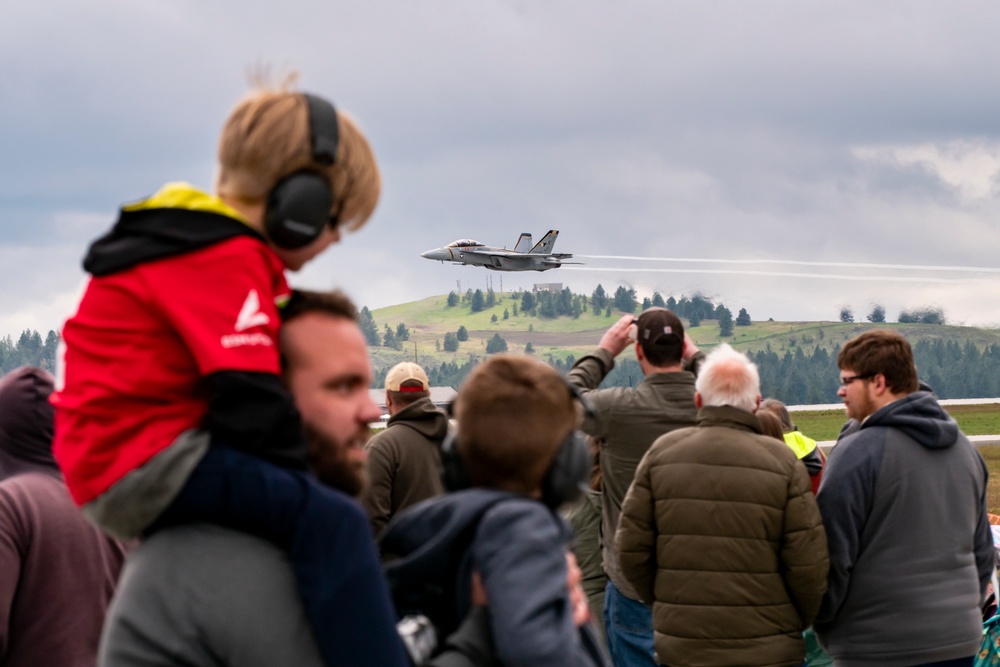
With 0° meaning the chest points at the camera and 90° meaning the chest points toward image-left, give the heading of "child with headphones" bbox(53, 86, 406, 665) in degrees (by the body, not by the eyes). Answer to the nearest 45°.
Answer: approximately 270°

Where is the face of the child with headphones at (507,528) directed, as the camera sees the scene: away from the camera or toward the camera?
away from the camera

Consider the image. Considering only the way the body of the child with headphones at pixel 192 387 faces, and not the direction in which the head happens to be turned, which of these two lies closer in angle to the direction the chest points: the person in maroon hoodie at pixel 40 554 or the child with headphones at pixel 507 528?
the child with headphones

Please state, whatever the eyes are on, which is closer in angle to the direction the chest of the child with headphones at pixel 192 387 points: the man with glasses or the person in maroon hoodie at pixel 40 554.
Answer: the man with glasses

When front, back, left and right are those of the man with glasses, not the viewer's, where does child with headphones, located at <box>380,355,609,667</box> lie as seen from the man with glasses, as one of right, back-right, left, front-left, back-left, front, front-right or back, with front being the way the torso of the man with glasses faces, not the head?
back-left

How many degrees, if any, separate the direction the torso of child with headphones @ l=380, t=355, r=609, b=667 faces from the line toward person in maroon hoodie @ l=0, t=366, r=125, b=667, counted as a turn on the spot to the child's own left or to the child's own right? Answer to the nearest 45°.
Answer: approximately 90° to the child's own left

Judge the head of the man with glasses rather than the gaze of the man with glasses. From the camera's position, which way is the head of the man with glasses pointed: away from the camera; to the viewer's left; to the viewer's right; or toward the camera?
to the viewer's left

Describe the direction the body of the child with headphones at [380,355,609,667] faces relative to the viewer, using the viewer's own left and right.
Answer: facing away from the viewer and to the right of the viewer

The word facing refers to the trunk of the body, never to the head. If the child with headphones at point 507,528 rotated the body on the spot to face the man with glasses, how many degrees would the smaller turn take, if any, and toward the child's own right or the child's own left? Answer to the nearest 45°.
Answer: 0° — they already face them

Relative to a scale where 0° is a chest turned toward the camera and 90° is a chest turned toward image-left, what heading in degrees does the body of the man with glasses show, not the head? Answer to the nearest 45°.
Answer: approximately 135°

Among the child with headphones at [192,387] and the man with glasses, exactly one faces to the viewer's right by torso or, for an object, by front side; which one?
the child with headphones
